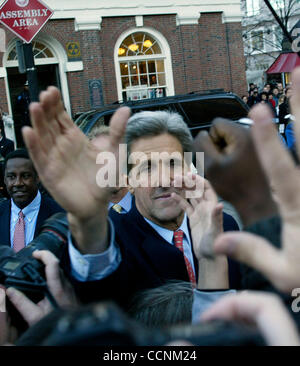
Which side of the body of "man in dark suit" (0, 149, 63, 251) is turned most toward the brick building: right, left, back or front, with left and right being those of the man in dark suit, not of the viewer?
back

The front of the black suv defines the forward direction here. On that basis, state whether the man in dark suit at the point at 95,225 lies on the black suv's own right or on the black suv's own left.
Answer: on the black suv's own left

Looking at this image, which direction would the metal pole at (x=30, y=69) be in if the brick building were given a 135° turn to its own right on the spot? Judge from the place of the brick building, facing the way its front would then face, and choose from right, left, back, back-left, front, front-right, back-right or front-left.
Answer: back-left

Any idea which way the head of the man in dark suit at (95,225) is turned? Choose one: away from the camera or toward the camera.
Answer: toward the camera

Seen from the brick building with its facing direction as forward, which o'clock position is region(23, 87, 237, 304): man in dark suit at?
The man in dark suit is roughly at 12 o'clock from the brick building.

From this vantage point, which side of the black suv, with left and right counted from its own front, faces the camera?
left

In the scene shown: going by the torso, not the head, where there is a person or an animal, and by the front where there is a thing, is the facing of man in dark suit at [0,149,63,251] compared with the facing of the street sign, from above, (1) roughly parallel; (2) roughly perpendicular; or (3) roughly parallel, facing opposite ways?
roughly parallel

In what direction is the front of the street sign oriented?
toward the camera

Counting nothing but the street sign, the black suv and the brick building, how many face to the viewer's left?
1

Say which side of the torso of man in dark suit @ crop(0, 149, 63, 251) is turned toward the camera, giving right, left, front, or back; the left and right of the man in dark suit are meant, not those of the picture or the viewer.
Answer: front
